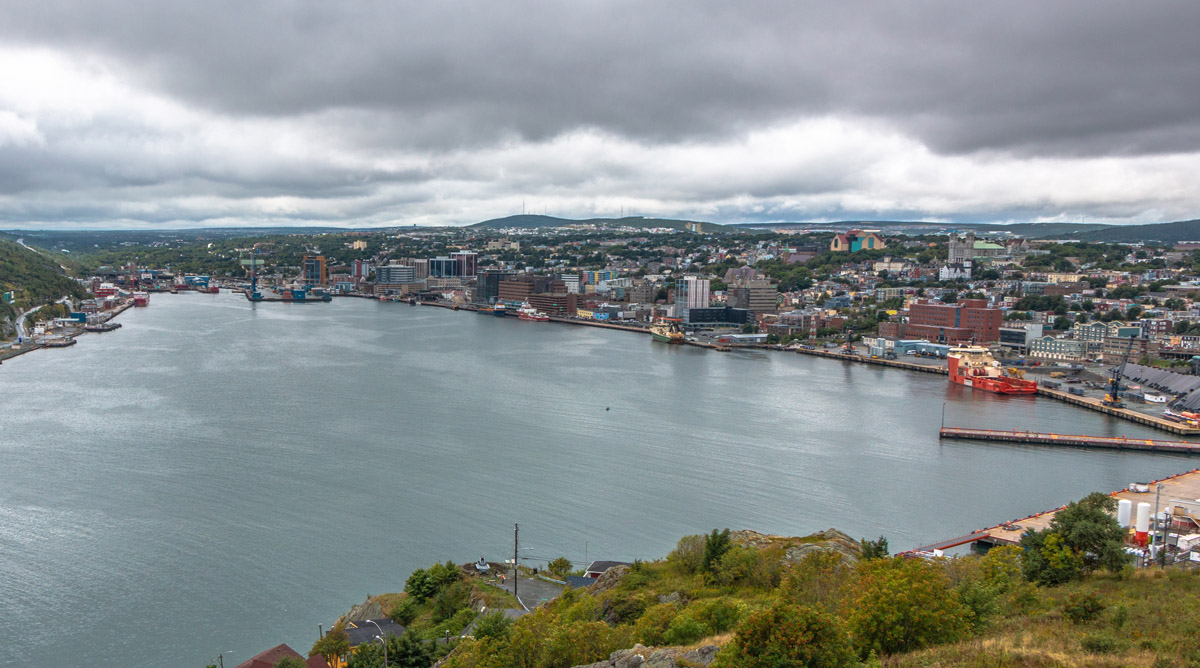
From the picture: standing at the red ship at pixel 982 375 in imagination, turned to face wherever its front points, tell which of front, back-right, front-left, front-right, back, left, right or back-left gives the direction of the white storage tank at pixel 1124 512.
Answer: back-left

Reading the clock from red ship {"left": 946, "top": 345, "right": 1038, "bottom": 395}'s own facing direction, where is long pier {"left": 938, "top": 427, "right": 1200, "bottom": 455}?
The long pier is roughly at 7 o'clock from the red ship.

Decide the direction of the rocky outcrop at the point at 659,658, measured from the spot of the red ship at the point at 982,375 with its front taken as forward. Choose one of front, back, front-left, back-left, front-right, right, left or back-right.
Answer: back-left

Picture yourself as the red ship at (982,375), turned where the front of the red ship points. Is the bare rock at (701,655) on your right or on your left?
on your left

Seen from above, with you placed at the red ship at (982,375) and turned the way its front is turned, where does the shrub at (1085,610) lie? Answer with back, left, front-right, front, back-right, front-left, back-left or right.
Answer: back-left

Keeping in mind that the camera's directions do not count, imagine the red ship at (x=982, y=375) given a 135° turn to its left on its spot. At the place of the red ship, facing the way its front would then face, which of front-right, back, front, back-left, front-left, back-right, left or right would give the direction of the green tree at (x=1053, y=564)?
front

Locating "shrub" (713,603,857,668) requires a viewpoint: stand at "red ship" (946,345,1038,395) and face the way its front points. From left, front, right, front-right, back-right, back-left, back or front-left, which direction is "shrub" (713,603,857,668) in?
back-left

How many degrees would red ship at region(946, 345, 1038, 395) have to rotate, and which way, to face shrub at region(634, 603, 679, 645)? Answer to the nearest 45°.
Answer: approximately 135° to its left

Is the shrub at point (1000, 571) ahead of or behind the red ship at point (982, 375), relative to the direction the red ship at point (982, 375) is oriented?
behind

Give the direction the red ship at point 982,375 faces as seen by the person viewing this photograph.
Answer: facing away from the viewer and to the left of the viewer

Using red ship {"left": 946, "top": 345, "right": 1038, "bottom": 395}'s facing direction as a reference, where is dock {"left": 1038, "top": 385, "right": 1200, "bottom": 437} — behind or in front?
behind
